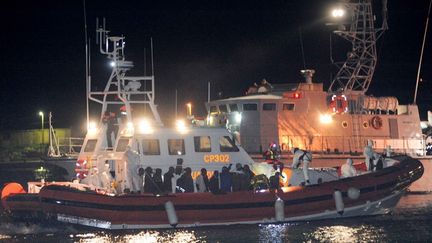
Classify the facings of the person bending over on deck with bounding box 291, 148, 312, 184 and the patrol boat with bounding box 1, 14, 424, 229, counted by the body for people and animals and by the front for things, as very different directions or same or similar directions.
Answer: very different directions

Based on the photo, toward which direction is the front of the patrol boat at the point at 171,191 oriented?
to the viewer's right
